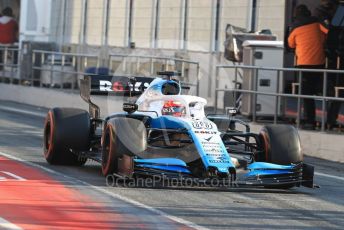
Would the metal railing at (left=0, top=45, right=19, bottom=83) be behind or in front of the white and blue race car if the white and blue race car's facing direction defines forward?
behind

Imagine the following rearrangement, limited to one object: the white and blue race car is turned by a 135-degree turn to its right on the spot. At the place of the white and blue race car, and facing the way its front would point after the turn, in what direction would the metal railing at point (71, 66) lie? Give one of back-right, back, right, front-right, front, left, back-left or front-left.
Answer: right

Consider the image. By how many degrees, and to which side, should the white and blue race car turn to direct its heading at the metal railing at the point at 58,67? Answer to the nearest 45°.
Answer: approximately 135° to its left

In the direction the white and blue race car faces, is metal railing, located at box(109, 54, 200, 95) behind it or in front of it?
behind

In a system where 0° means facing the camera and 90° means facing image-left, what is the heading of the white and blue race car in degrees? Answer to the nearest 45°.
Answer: approximately 315°

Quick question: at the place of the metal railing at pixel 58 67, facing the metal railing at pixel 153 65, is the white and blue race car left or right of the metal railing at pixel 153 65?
right
